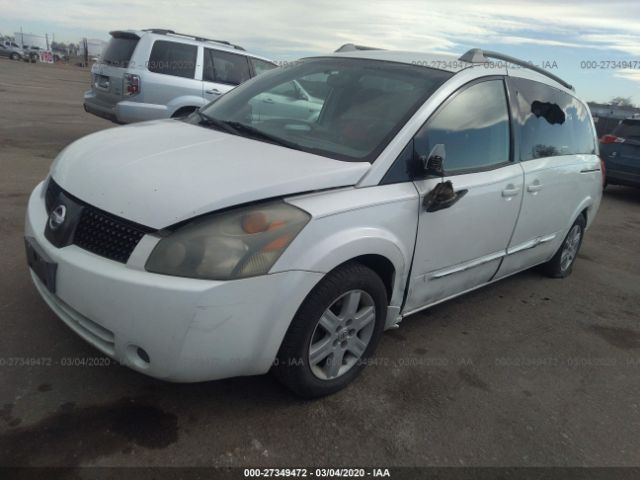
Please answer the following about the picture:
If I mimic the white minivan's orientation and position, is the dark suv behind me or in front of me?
behind

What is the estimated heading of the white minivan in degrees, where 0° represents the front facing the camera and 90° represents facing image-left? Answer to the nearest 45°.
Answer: approximately 45°

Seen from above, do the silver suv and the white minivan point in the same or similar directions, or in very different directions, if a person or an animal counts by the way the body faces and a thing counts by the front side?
very different directions

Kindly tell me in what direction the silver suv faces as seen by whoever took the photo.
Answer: facing away from the viewer and to the right of the viewer

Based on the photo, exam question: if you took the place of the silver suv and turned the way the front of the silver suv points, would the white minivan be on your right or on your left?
on your right

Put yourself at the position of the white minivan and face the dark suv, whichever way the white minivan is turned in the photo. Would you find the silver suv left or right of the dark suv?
left

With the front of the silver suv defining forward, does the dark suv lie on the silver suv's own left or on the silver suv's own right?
on the silver suv's own right

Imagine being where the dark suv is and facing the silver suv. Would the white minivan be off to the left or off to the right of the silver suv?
left

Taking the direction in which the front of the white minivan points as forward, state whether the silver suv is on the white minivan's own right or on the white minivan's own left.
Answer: on the white minivan's own right
